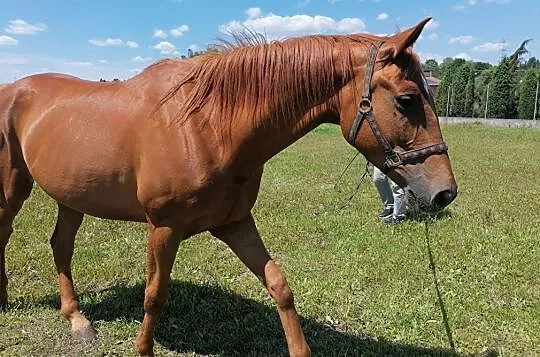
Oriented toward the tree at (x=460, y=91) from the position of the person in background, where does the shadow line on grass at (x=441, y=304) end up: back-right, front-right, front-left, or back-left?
back-right
